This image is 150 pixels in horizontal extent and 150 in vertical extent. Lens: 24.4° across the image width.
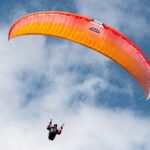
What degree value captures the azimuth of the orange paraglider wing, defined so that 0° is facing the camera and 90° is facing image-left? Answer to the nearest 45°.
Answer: approximately 0°
